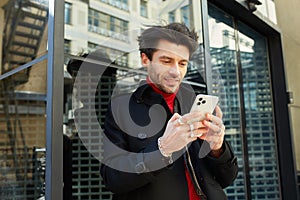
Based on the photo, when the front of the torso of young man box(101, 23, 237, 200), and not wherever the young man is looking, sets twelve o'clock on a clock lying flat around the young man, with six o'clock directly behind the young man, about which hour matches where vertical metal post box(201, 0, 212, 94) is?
The vertical metal post is roughly at 8 o'clock from the young man.

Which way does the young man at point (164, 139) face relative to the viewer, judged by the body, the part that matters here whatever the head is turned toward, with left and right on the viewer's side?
facing the viewer and to the right of the viewer

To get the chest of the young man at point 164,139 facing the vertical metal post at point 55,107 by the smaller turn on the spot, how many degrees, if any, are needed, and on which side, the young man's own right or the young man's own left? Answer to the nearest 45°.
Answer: approximately 180°

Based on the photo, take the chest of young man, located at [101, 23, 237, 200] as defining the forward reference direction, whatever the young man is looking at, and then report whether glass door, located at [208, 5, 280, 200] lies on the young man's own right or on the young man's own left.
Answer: on the young man's own left
